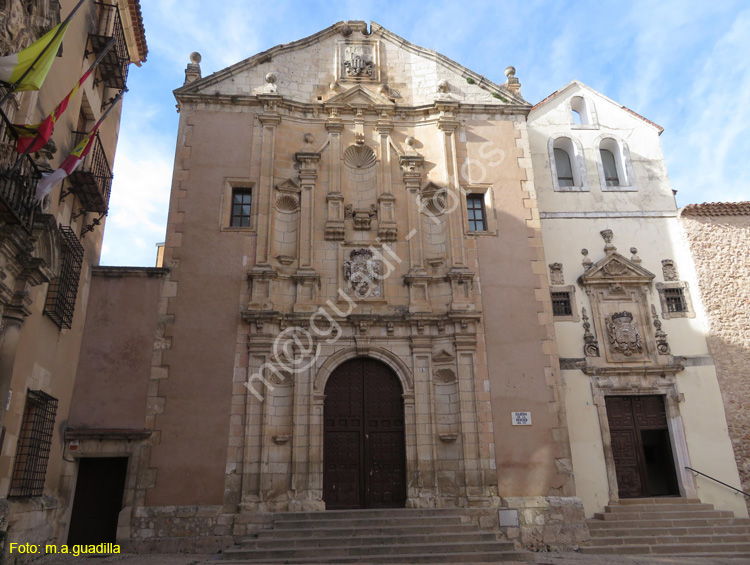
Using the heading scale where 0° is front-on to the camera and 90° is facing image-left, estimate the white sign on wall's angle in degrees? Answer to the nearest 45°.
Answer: approximately 0°

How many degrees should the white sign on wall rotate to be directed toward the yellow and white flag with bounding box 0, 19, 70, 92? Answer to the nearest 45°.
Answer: approximately 45° to its right

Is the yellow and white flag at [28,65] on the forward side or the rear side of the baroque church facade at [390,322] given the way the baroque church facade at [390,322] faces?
on the forward side

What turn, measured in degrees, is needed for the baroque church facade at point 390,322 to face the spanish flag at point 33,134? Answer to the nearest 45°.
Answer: approximately 45° to its right

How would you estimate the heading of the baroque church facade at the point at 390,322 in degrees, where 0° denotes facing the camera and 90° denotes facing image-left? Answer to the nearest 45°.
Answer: approximately 0°

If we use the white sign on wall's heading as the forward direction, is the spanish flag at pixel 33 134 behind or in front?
in front
